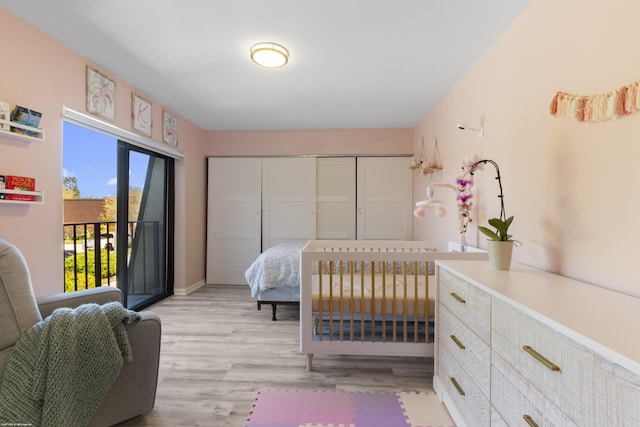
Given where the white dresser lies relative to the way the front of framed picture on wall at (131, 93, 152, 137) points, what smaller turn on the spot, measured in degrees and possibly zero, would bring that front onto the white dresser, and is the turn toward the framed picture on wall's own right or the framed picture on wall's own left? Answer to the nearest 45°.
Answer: approximately 45° to the framed picture on wall's own right

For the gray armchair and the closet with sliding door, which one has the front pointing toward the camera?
the closet with sliding door

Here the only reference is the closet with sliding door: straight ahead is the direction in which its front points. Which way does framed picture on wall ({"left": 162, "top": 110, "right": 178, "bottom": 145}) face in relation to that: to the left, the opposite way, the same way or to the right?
to the left

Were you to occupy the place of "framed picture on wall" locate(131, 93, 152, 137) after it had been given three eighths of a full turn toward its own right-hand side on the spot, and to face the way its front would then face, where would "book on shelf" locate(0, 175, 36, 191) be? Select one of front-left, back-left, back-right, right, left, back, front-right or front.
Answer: front-left

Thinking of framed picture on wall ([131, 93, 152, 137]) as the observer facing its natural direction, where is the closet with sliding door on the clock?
The closet with sliding door is roughly at 10 o'clock from the framed picture on wall.

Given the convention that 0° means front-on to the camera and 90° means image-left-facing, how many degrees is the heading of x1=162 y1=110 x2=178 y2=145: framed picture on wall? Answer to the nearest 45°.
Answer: approximately 315°

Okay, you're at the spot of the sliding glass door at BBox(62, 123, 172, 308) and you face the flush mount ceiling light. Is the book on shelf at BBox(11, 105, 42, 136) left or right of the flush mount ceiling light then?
right

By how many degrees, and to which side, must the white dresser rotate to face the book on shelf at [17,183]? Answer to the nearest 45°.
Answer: approximately 45° to its right

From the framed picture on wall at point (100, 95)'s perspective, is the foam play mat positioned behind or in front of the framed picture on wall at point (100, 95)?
in front

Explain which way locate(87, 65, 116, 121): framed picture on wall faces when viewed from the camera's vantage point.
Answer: facing the viewer and to the right of the viewer

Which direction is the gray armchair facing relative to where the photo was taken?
to the viewer's right

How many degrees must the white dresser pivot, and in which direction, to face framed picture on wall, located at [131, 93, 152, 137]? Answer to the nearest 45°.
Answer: approximately 45° to its right

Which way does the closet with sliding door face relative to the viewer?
toward the camera

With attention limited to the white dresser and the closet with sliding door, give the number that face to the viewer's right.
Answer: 0
